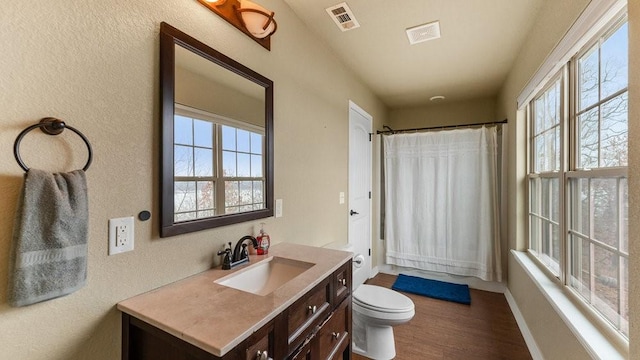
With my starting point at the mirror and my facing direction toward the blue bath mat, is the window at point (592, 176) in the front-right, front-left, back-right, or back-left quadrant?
front-right

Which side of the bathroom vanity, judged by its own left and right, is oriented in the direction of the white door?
left

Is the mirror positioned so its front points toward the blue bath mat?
no

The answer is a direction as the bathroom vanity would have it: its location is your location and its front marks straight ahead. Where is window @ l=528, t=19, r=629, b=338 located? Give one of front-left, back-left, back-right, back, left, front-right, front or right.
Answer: front-left

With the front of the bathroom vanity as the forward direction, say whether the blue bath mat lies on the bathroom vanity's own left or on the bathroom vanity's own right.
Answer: on the bathroom vanity's own left

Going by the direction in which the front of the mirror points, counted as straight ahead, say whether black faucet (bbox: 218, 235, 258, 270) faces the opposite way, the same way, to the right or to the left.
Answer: the same way

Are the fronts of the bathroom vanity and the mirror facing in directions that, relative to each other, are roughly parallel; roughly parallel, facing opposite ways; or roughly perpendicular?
roughly parallel

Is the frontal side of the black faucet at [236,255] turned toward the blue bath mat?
no

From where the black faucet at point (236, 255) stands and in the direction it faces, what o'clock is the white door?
The white door is roughly at 9 o'clock from the black faucet.

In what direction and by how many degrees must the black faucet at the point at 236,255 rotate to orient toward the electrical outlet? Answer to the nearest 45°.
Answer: approximately 90° to its right

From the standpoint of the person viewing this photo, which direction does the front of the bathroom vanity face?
facing the viewer and to the right of the viewer

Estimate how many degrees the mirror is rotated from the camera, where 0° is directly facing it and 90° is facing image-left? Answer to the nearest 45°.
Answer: approximately 315°
